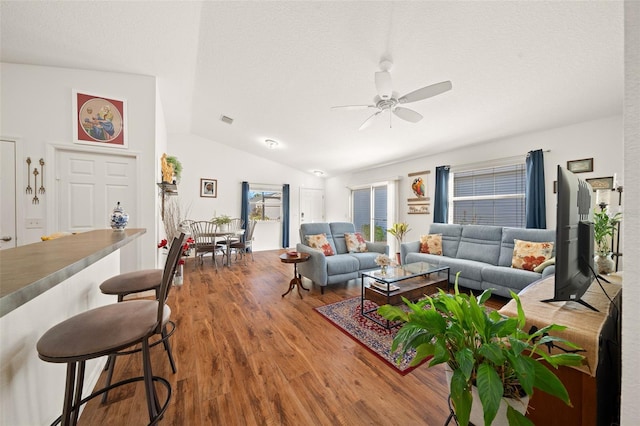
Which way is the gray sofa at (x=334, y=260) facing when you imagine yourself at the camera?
facing the viewer and to the right of the viewer

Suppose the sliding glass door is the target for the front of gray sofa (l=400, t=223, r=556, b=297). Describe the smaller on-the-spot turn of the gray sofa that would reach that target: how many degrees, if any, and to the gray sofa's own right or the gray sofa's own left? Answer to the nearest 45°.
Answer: approximately 90° to the gray sofa's own right

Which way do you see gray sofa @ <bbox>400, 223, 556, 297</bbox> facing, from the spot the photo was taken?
facing the viewer and to the left of the viewer

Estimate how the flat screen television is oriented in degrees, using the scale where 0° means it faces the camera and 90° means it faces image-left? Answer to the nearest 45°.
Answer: approximately 90°

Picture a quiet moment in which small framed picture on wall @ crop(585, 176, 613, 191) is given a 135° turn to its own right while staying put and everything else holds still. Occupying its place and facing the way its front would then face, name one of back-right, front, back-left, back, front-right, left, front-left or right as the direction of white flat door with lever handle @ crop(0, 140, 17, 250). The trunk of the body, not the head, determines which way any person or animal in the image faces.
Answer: left

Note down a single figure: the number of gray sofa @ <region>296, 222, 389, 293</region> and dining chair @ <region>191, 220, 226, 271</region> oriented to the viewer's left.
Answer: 0

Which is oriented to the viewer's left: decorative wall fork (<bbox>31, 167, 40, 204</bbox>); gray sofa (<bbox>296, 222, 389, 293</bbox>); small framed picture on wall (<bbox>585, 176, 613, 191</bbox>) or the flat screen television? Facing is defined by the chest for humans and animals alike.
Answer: the flat screen television

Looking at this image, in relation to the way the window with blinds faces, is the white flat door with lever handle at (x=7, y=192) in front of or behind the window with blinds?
in front

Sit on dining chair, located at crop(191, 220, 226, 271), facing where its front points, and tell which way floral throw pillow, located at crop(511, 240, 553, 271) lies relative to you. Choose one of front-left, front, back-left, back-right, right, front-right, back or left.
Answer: right

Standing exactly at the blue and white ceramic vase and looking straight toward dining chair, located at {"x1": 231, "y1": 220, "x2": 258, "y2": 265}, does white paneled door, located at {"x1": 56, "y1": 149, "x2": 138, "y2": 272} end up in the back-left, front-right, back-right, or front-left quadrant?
front-left

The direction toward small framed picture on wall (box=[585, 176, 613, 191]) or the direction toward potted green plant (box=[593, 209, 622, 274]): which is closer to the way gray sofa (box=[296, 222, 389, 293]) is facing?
the potted green plant

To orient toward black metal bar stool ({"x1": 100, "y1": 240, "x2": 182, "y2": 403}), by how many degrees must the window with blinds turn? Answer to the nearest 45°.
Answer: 0° — it already faces it

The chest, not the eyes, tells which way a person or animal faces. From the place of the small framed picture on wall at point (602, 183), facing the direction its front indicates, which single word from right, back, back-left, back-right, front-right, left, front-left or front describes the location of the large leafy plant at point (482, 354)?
front

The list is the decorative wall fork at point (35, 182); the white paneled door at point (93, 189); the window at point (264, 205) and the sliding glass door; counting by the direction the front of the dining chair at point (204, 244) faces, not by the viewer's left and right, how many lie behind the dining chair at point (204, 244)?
2

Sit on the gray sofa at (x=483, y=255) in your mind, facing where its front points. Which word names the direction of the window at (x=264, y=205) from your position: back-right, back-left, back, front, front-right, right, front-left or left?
front-right

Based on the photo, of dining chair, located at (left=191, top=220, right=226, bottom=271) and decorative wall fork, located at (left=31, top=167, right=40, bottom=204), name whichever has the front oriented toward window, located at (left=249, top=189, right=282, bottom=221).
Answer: the dining chair

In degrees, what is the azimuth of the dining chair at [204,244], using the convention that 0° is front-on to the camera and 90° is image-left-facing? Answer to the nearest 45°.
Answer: approximately 225°
